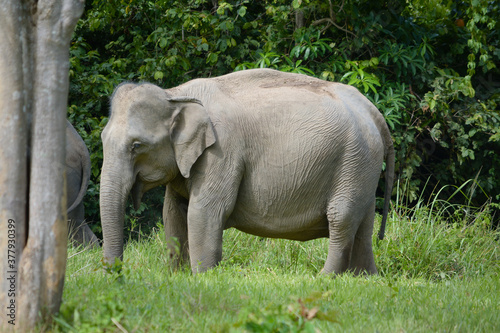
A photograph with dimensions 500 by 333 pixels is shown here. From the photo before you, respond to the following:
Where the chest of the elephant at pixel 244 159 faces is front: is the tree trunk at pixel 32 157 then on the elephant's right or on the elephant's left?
on the elephant's left

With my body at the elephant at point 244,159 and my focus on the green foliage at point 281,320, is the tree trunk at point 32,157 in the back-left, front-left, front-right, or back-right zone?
front-right

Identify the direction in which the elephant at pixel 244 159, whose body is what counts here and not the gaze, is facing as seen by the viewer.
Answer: to the viewer's left

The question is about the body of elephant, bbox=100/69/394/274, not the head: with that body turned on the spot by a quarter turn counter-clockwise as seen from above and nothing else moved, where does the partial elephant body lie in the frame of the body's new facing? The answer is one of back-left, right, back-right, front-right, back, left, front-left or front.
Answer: back-right

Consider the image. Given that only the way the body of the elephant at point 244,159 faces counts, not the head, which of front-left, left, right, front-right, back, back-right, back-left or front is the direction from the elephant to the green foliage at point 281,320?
left
